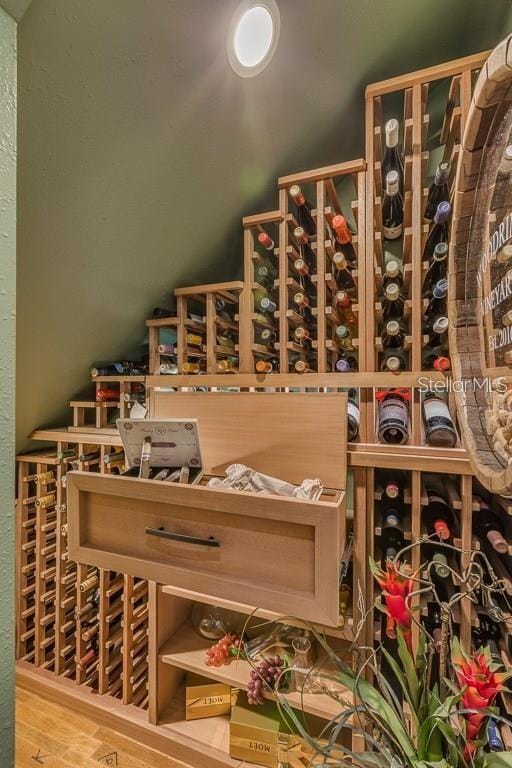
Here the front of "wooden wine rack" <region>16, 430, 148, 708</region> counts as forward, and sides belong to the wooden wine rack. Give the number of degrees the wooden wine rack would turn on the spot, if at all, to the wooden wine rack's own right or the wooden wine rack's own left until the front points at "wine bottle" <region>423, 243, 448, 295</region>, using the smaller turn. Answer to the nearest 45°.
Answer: approximately 90° to the wooden wine rack's own left

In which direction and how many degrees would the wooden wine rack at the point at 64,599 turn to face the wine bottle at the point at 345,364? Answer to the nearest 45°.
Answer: approximately 90° to its left
